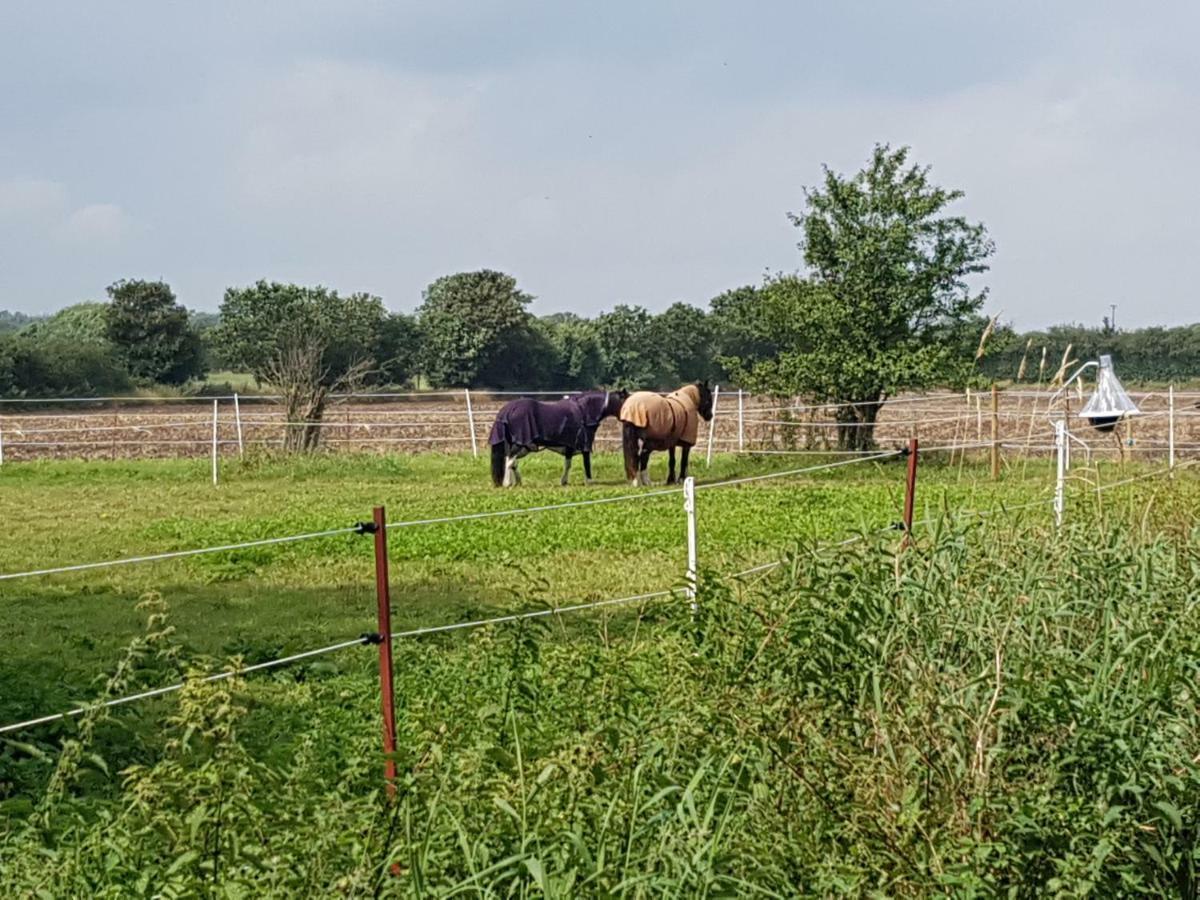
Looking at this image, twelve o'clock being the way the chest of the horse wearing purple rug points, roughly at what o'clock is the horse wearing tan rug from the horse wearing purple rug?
The horse wearing tan rug is roughly at 12 o'clock from the horse wearing purple rug.

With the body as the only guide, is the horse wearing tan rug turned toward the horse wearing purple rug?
no

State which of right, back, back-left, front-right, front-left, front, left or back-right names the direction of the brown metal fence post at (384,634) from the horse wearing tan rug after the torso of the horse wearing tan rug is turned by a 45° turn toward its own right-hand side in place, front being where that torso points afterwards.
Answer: right

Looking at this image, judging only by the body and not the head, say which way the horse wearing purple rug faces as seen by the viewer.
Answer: to the viewer's right

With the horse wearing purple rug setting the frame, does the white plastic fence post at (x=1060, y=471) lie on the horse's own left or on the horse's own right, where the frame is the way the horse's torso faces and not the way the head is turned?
on the horse's own right

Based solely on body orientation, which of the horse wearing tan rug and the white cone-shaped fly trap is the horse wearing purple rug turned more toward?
the horse wearing tan rug

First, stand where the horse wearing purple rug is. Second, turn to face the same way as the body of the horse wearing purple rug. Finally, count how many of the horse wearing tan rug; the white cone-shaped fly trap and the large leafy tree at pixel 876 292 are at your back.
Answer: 0

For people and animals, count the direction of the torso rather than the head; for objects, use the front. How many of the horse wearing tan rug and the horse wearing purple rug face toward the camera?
0

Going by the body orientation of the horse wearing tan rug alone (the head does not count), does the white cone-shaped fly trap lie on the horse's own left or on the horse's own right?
on the horse's own right

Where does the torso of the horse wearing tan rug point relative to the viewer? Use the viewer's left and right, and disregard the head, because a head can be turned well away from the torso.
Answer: facing away from the viewer and to the right of the viewer
